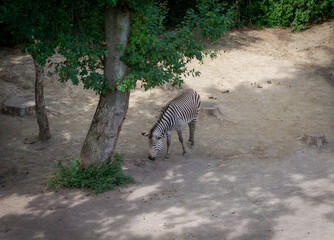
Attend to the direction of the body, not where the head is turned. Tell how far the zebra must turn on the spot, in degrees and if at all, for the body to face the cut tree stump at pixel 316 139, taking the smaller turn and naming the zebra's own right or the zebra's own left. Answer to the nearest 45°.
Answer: approximately 135° to the zebra's own left

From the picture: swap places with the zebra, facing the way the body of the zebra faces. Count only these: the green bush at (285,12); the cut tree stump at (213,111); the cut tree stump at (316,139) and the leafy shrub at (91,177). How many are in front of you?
1

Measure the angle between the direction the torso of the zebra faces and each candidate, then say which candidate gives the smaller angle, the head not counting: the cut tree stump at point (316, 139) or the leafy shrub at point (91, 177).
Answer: the leafy shrub

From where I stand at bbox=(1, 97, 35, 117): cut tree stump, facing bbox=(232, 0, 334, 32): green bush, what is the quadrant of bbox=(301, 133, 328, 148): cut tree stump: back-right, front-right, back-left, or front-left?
front-right

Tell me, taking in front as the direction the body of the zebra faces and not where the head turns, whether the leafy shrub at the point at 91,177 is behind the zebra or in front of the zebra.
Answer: in front

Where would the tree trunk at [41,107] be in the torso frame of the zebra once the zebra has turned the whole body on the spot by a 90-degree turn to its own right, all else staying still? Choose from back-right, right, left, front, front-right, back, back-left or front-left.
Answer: front-left

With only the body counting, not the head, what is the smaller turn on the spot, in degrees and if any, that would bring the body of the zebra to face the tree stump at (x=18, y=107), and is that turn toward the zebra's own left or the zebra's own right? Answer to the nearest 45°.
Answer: approximately 90° to the zebra's own right

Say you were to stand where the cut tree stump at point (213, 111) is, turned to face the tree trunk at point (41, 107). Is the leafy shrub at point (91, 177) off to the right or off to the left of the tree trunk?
left

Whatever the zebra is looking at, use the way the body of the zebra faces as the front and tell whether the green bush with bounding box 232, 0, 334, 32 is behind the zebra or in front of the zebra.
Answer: behind

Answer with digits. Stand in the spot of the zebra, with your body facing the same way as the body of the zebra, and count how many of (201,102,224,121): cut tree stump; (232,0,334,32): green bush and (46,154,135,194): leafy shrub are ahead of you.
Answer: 1

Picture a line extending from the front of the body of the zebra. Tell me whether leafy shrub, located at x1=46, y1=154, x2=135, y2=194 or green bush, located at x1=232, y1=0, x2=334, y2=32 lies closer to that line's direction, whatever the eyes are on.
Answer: the leafy shrub
